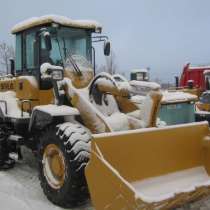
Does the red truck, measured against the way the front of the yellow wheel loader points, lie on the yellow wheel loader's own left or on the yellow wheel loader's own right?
on the yellow wheel loader's own left

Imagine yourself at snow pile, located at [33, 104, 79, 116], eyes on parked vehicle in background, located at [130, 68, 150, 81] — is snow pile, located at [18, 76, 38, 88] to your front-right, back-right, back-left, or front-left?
front-left

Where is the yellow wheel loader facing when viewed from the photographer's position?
facing the viewer and to the right of the viewer

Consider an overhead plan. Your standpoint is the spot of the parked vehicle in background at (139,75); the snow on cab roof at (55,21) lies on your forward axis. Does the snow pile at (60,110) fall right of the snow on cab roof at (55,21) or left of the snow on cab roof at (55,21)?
left
